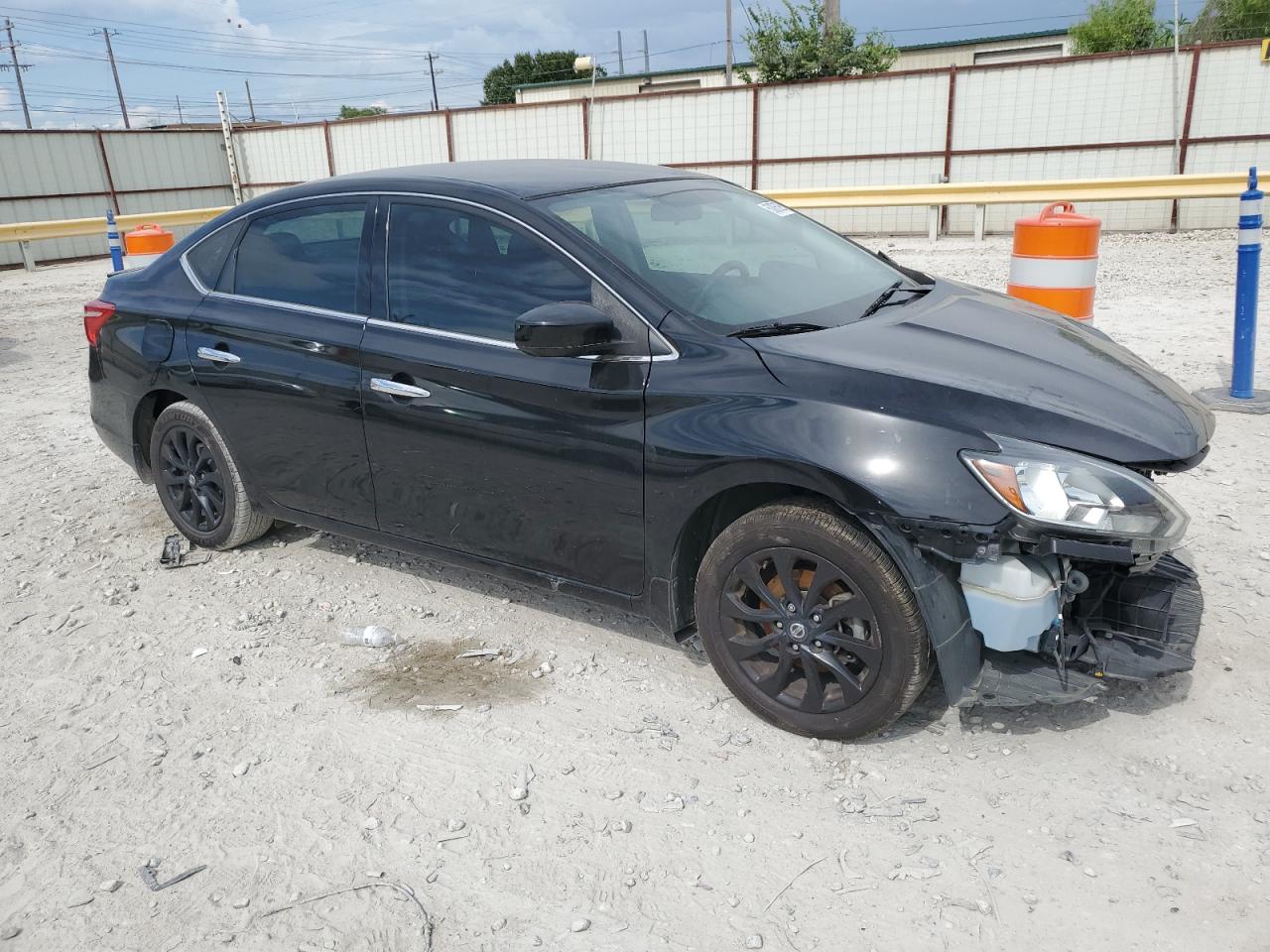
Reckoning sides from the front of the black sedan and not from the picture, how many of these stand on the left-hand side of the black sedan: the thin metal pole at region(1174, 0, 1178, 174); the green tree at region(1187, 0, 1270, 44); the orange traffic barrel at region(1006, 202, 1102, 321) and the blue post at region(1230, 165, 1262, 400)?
4

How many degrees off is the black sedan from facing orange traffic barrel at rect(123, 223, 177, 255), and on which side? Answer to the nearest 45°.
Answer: approximately 180°

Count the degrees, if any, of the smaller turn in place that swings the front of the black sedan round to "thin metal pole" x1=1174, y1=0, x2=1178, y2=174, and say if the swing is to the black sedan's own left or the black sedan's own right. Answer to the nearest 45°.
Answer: approximately 90° to the black sedan's own left

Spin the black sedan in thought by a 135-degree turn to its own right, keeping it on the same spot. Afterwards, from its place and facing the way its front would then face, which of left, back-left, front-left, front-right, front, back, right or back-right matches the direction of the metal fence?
right

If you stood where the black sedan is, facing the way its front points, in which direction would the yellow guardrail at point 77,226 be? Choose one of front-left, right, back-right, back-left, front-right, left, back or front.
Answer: back

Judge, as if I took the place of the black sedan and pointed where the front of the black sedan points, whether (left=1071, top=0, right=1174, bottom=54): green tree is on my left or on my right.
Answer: on my left

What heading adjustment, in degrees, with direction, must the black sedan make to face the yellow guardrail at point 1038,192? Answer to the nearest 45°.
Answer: approximately 90° to its left

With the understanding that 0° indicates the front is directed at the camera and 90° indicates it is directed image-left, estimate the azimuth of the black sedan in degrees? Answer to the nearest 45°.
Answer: approximately 315°

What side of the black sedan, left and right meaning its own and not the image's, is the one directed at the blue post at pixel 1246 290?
left

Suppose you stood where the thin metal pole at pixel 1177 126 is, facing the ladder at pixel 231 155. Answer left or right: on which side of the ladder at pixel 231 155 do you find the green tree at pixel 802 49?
right

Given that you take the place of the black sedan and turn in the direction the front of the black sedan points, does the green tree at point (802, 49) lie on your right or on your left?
on your left

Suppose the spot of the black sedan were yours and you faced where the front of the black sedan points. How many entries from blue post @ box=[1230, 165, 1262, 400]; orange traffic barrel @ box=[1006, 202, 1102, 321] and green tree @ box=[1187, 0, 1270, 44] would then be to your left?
3
